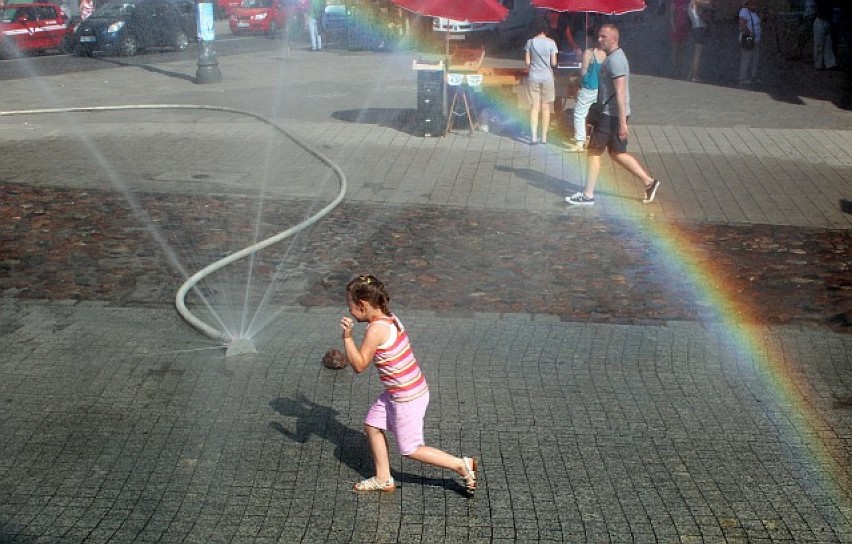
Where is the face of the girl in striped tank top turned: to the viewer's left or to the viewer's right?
to the viewer's left

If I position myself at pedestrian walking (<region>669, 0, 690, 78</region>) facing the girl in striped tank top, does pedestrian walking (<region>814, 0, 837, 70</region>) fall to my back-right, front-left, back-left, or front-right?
back-left

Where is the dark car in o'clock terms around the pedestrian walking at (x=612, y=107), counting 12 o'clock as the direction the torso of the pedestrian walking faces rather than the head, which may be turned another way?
The dark car is roughly at 2 o'clock from the pedestrian walking.

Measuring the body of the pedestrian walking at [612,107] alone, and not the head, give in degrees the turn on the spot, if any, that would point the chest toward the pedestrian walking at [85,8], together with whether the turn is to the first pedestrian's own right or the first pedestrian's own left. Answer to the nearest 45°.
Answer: approximately 45° to the first pedestrian's own right

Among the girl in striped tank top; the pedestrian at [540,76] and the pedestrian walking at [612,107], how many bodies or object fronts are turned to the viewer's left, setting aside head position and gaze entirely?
2

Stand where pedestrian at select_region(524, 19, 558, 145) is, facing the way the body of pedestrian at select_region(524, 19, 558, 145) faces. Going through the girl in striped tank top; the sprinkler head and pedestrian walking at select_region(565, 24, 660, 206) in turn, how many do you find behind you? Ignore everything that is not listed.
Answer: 3

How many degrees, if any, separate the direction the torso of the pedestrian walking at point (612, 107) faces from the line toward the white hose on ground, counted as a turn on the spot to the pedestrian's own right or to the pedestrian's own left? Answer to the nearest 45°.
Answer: approximately 45° to the pedestrian's own left

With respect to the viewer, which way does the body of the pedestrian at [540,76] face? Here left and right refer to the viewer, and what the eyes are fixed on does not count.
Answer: facing away from the viewer

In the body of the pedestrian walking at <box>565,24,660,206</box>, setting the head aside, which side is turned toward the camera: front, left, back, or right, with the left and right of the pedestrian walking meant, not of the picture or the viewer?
left

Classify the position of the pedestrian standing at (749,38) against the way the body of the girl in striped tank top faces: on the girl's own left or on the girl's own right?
on the girl's own right

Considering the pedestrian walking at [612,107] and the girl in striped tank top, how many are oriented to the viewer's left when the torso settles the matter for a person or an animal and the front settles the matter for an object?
2

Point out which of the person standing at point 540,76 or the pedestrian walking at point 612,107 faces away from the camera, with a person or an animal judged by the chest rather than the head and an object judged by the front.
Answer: the person standing at point 540,76
